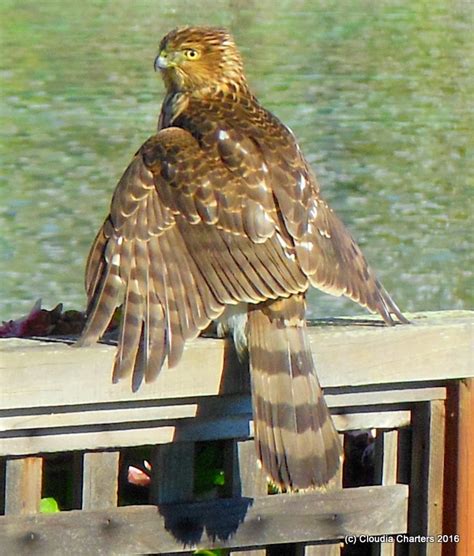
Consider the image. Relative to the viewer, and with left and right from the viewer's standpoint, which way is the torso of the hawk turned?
facing away from the viewer and to the left of the viewer
